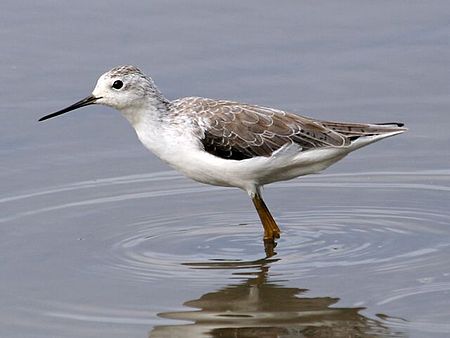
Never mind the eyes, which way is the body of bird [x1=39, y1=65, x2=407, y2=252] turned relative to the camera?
to the viewer's left
